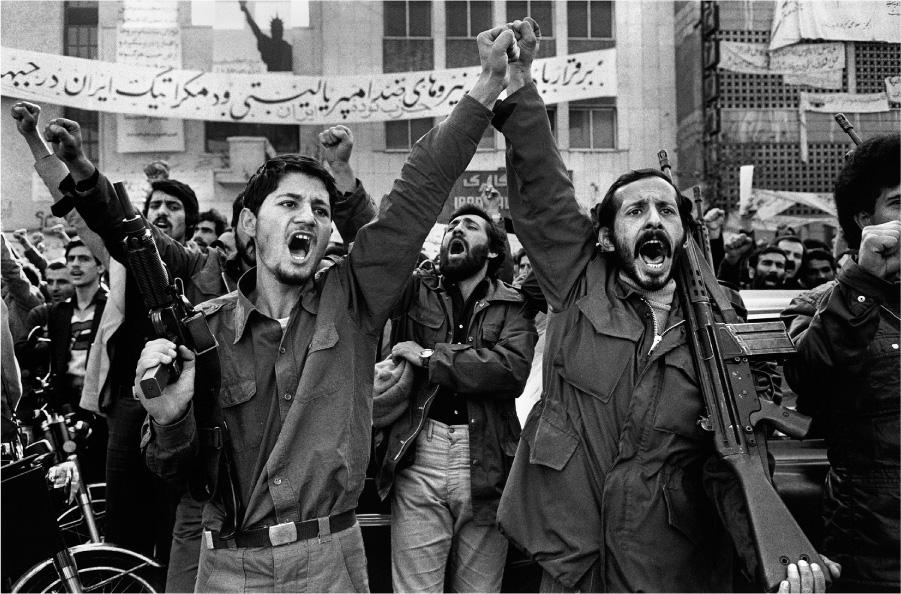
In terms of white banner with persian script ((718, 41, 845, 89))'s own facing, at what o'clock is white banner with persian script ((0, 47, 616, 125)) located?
white banner with persian script ((0, 47, 616, 125)) is roughly at 2 o'clock from white banner with persian script ((718, 41, 845, 89)).

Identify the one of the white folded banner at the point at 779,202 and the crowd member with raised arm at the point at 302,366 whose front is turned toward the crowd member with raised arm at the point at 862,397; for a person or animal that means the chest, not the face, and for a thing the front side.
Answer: the white folded banner

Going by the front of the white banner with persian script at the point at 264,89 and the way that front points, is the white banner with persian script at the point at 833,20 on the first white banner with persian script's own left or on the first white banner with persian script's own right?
on the first white banner with persian script's own left

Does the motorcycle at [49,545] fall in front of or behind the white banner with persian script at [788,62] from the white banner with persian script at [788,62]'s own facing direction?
in front

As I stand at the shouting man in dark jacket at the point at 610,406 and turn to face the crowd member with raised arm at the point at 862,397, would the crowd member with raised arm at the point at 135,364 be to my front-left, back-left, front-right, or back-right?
back-left

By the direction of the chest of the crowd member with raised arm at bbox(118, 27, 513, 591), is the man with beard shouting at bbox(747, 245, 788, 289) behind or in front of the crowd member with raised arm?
behind

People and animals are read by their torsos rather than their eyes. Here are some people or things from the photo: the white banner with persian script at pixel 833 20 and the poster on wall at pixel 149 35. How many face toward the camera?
2

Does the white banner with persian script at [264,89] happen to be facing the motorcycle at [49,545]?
yes

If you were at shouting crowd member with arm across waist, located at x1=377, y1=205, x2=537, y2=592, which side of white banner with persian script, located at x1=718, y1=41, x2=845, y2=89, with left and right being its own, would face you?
front

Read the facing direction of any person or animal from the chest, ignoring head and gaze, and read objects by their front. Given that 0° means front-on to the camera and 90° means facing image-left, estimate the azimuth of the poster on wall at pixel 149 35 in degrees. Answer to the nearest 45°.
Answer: approximately 0°
